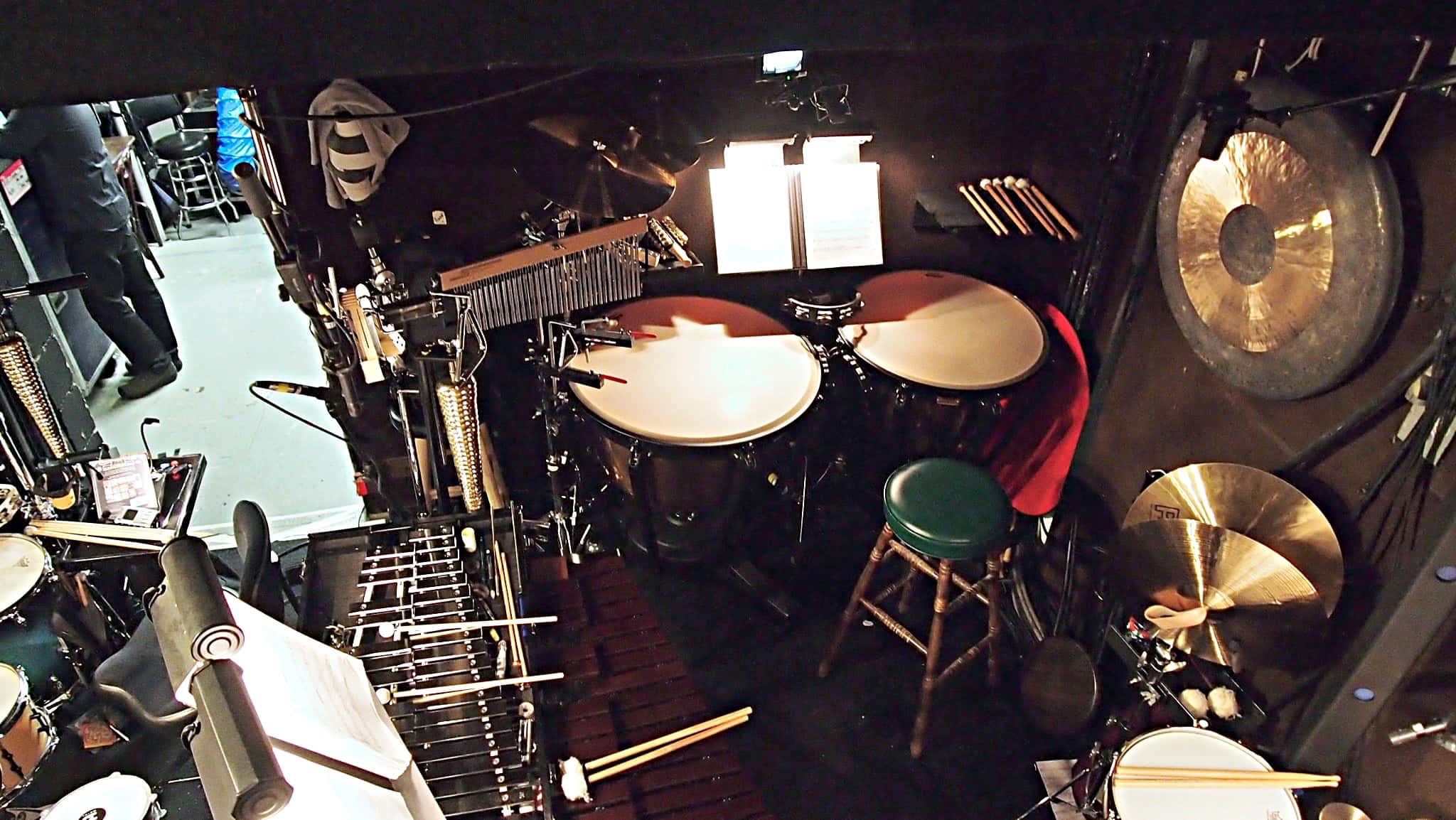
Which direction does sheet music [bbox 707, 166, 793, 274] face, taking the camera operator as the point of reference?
facing the viewer

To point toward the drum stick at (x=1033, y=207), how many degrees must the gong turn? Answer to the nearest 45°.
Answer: approximately 90° to its right

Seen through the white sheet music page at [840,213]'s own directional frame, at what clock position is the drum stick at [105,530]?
The drum stick is roughly at 2 o'clock from the white sheet music page.

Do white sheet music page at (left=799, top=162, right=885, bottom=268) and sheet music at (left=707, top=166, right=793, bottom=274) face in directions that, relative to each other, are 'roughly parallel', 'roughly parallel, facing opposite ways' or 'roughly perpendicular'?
roughly parallel

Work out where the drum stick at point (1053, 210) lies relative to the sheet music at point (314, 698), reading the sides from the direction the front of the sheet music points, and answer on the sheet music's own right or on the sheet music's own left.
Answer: on the sheet music's own left

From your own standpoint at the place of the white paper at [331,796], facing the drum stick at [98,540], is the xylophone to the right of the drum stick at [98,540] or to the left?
right

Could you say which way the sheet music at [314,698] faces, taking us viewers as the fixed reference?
facing the viewer and to the right of the viewer

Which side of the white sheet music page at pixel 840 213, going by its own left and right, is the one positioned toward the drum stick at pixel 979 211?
left

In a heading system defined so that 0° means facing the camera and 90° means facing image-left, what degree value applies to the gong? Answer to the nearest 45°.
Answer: approximately 45°

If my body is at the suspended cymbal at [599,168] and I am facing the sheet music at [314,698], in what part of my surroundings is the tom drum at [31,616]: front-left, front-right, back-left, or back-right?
front-right

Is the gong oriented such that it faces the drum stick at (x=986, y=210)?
no

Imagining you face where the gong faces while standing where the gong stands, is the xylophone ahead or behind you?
ahead

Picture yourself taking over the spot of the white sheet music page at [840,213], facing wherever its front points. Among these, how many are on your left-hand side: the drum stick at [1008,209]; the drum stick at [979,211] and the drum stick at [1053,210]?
3

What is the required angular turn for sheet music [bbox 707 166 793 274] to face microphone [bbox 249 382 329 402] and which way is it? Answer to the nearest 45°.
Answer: approximately 45° to its right

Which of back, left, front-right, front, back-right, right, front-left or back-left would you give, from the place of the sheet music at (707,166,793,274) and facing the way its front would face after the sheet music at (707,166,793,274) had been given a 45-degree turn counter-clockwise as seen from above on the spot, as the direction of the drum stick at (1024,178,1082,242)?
front-left

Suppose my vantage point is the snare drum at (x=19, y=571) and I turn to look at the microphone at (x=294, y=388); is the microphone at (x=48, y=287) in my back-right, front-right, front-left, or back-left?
front-left
